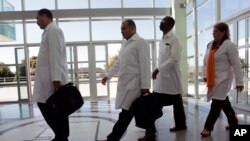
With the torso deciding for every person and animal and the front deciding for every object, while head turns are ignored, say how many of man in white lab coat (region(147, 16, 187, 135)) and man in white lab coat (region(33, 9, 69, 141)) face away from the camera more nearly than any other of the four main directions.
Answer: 0

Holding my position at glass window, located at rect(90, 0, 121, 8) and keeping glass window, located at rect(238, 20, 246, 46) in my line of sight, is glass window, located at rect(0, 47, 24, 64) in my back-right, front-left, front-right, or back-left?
back-right

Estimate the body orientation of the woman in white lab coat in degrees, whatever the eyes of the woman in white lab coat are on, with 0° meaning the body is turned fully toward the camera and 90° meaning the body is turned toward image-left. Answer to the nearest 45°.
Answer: approximately 45°

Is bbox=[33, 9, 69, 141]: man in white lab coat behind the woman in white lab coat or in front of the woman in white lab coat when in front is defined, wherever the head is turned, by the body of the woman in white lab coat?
in front

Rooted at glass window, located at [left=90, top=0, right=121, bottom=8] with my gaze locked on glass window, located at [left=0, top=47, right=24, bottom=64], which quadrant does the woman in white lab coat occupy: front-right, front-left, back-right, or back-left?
back-left
